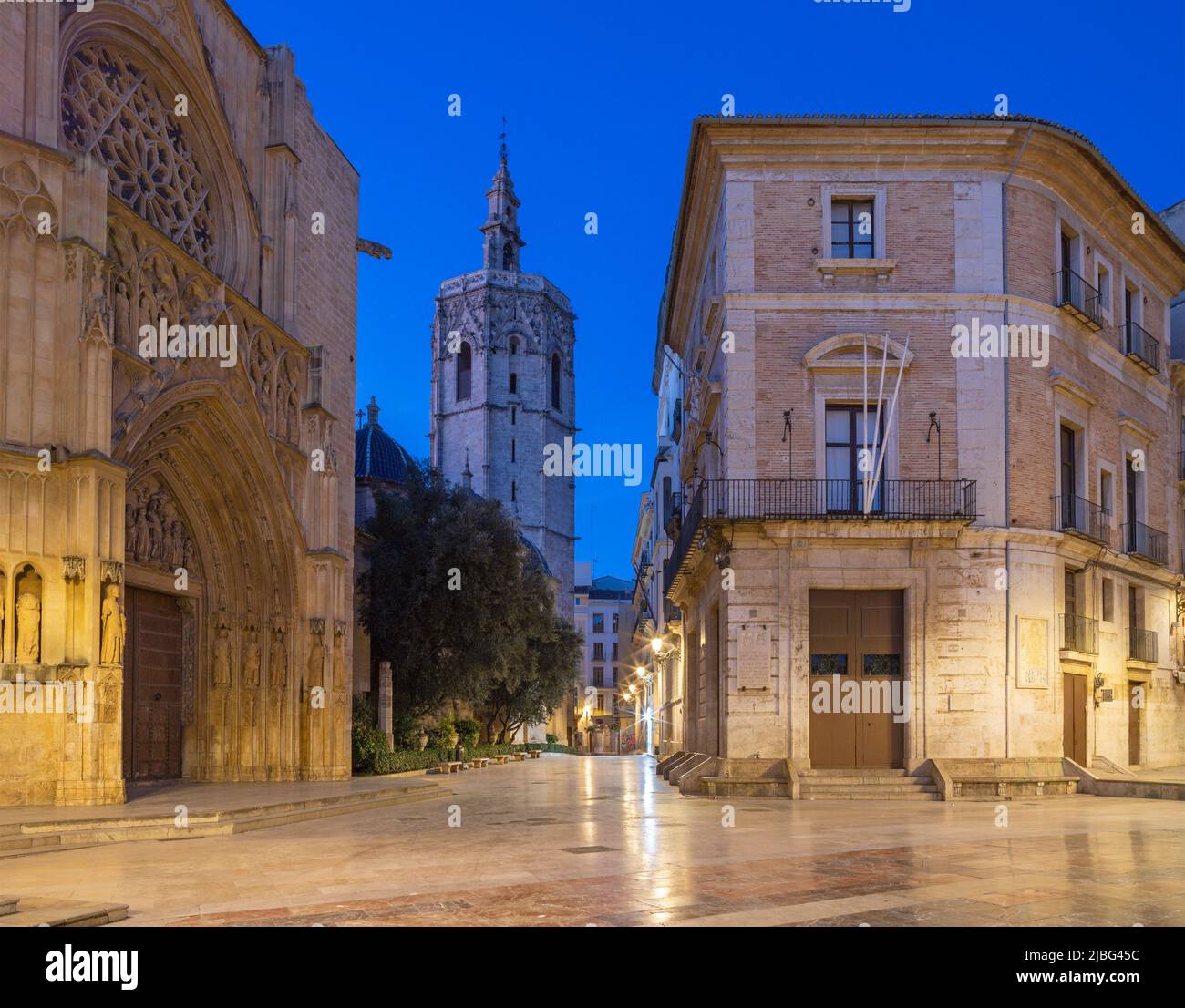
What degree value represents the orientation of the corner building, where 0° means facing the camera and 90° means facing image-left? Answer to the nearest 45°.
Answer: approximately 0°
